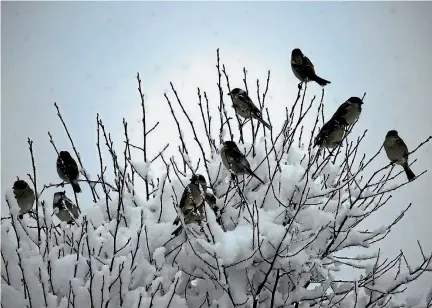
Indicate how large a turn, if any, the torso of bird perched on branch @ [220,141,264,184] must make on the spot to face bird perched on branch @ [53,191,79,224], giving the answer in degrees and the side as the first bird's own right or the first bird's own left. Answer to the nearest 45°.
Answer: approximately 45° to the first bird's own right

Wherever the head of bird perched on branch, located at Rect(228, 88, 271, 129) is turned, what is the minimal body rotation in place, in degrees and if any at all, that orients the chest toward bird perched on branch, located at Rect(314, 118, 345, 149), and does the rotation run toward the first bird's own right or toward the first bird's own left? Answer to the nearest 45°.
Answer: approximately 180°

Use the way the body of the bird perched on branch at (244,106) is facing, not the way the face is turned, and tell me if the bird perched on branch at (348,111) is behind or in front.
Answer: behind

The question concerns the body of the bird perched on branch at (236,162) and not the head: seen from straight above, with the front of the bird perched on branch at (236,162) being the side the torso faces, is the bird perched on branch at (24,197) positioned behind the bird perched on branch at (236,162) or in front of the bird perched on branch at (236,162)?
in front

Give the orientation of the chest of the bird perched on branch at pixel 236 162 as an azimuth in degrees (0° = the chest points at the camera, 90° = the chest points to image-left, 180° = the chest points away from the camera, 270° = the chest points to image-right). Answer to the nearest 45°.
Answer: approximately 90°

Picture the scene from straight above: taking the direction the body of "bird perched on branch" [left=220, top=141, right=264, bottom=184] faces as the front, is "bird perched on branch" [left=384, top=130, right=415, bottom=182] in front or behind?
behind

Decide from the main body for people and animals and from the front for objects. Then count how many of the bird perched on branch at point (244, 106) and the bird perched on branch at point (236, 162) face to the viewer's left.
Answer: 2

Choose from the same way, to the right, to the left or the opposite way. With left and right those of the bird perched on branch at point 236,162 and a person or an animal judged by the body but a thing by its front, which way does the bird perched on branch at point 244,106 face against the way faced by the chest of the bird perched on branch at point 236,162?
the same way

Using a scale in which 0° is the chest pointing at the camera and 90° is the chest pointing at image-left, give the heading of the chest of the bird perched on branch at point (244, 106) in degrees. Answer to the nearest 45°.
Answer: approximately 90°

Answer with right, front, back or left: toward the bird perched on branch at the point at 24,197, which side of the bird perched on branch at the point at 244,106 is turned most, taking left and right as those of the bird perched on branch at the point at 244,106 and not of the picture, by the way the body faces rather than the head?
front

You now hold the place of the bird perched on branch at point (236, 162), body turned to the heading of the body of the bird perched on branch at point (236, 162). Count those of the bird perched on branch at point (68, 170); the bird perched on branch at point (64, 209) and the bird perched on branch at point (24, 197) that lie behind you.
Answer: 0
